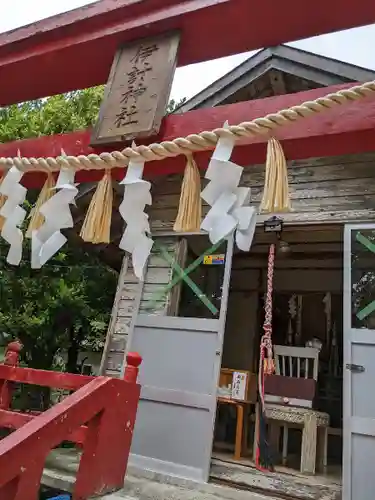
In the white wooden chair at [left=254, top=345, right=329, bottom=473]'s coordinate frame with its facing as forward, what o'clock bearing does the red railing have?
The red railing is roughly at 1 o'clock from the white wooden chair.

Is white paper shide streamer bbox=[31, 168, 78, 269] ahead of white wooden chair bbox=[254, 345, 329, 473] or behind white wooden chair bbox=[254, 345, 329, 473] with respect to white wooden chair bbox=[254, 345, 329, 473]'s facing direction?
ahead

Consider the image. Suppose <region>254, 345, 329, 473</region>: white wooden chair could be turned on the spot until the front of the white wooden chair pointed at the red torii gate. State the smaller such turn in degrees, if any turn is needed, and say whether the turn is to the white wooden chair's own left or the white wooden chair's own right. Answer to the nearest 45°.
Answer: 0° — it already faces it

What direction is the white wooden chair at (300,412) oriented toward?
toward the camera

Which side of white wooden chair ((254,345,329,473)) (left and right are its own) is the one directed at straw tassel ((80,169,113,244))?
front

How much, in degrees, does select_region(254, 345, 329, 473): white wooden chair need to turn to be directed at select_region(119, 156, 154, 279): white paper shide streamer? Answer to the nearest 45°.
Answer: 0° — it already faces it

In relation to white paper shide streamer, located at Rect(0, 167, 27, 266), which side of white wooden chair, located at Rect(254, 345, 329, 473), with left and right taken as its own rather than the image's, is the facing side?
front
